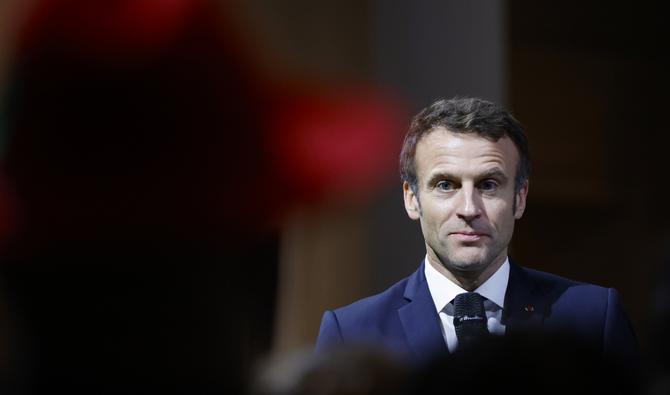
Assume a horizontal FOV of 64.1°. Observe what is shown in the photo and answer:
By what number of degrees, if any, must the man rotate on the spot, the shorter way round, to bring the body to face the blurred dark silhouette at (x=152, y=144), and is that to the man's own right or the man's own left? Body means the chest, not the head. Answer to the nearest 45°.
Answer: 0° — they already face it

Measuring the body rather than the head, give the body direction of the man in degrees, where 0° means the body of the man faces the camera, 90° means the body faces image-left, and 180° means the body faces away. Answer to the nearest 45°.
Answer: approximately 0°

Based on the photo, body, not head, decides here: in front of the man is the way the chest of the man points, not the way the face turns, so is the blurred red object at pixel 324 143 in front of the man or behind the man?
in front

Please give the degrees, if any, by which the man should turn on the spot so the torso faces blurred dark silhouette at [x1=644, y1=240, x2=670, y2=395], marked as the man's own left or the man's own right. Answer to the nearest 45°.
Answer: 0° — they already face it

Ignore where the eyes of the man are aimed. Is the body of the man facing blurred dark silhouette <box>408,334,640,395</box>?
yes

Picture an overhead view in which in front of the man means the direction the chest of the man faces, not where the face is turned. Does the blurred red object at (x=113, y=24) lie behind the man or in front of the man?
in front
